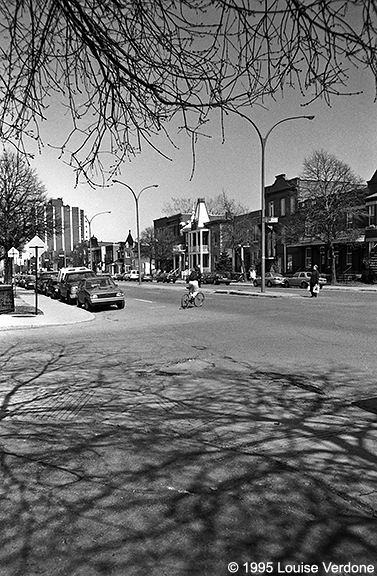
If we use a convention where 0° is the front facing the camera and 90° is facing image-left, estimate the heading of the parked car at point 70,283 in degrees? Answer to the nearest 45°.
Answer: approximately 315°

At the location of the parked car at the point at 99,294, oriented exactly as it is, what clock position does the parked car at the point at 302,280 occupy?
the parked car at the point at 302,280 is roughly at 9 o'clock from the parked car at the point at 99,294.

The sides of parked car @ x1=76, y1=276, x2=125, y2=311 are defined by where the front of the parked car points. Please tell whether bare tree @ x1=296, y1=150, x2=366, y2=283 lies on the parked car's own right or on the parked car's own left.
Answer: on the parked car's own left

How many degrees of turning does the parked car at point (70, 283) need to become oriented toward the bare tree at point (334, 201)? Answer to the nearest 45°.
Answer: approximately 90° to its left

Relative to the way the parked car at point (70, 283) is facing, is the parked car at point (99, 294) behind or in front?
in front

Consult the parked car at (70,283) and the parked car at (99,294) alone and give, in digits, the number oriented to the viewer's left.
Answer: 0

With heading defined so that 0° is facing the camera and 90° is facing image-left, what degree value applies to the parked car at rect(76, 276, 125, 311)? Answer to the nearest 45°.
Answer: approximately 315°
